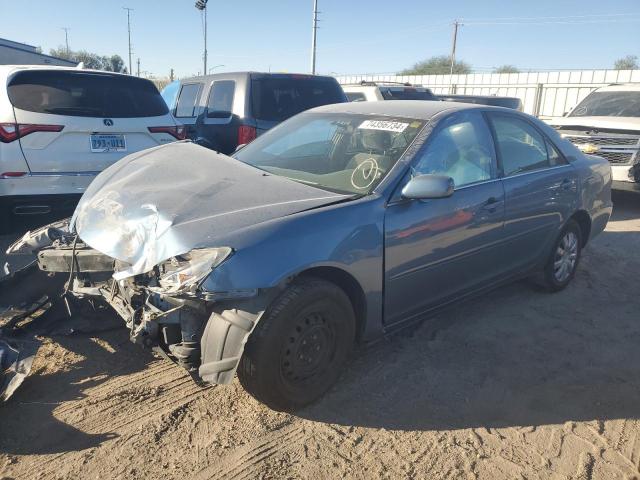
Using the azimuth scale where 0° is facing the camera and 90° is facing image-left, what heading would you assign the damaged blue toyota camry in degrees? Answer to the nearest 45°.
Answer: approximately 45°

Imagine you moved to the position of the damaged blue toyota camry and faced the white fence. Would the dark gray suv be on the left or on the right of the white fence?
left

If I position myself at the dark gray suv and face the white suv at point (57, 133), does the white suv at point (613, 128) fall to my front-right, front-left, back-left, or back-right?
back-left

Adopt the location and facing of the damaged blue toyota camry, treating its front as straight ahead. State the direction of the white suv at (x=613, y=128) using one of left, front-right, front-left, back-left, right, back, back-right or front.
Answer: back

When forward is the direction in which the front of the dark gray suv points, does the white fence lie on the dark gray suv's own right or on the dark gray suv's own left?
on the dark gray suv's own right

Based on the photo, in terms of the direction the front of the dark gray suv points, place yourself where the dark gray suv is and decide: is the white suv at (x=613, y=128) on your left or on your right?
on your right

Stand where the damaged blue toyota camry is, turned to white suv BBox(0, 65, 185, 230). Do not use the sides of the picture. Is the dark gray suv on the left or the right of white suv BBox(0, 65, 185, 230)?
right

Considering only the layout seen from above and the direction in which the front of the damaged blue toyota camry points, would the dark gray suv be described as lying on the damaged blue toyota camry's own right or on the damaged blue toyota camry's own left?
on the damaged blue toyota camry's own right

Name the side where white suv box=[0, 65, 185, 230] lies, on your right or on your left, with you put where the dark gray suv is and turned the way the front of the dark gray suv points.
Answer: on your left

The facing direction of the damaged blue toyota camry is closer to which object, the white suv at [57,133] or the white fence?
the white suv
